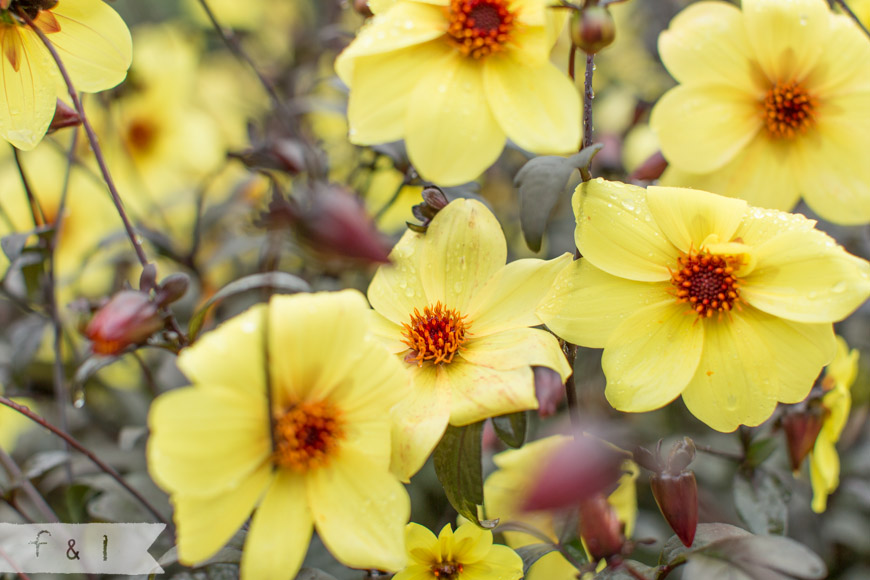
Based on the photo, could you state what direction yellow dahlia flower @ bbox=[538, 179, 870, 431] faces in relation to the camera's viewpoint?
facing the viewer

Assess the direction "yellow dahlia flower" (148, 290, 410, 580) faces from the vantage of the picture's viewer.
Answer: facing the viewer

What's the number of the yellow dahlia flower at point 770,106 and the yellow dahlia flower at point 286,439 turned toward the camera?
2

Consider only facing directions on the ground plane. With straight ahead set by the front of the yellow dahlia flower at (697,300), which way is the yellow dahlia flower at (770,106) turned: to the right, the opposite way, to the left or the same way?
the same way

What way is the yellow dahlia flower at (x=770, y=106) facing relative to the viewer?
toward the camera

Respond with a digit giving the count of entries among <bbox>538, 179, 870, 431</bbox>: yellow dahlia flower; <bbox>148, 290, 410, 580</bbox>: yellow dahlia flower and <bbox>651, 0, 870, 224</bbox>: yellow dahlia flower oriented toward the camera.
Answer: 3
